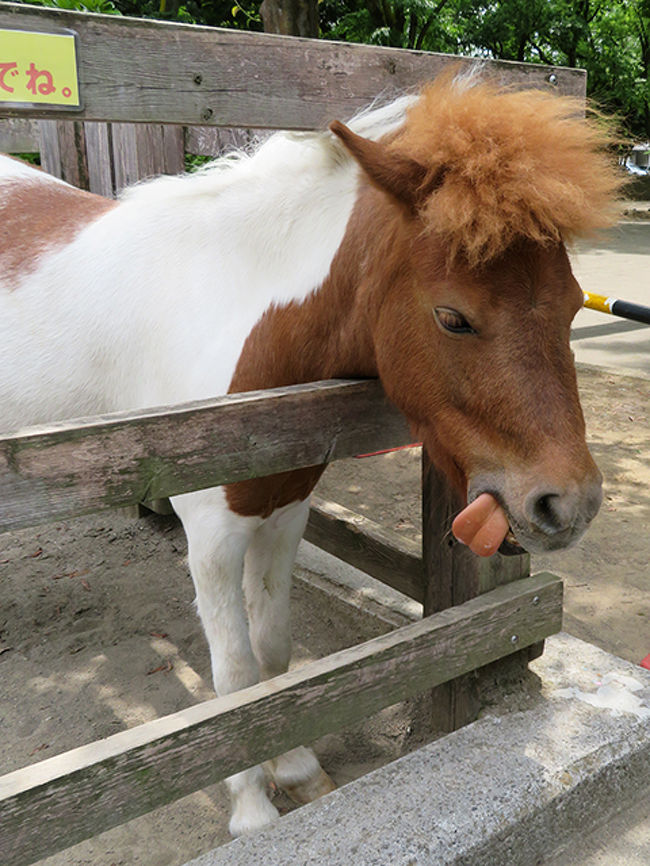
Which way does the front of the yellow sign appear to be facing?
toward the camera

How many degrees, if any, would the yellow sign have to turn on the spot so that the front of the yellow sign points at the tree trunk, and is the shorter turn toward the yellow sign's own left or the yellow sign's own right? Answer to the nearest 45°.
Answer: approximately 180°

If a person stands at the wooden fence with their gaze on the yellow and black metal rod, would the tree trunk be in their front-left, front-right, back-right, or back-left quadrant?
front-left
